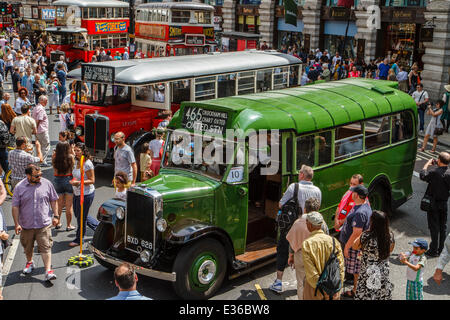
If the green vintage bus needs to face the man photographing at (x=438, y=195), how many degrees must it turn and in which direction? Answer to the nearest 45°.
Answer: approximately 135° to its left

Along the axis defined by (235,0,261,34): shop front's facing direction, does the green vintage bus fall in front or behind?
in front

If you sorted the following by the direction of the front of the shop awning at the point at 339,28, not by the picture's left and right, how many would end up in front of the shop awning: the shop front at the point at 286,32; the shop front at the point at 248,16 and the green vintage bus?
1

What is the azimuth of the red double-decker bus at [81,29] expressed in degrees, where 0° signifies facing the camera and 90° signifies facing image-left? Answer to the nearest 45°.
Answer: approximately 45°

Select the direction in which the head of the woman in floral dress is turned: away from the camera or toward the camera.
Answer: away from the camera

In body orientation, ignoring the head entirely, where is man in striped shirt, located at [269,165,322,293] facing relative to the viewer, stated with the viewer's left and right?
facing away from the viewer and to the left of the viewer

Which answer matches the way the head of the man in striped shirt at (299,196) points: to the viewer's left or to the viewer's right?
to the viewer's left

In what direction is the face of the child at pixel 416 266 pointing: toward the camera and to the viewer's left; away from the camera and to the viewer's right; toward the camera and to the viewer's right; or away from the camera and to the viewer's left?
toward the camera and to the viewer's left
